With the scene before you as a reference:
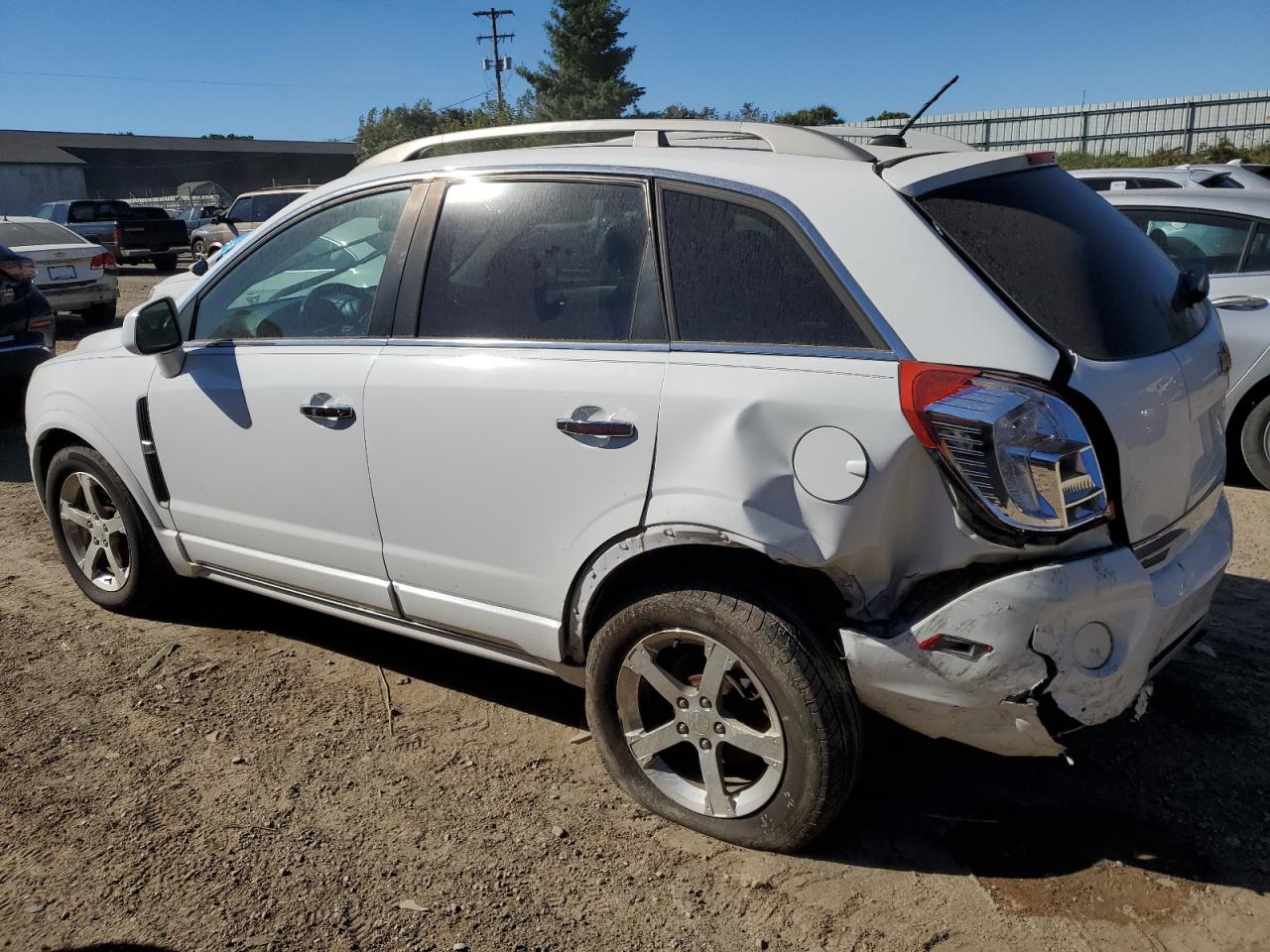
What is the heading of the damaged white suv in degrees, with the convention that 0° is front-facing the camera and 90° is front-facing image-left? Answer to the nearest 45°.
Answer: approximately 135°

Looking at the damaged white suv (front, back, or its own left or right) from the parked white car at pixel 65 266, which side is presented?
front

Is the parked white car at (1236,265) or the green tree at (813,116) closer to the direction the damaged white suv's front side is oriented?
the green tree

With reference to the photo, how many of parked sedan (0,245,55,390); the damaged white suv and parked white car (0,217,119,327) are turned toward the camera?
0

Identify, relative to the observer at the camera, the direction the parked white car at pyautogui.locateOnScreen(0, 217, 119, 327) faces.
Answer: facing away from the viewer and to the left of the viewer

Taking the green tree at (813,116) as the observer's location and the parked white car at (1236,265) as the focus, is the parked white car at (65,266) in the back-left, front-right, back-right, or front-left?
front-right

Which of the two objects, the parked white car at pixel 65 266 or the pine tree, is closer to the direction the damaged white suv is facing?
the parked white car

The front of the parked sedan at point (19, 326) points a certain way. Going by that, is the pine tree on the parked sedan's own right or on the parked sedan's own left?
on the parked sedan's own right

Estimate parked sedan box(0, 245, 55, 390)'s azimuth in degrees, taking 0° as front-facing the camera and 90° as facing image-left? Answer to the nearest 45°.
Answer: approximately 135°

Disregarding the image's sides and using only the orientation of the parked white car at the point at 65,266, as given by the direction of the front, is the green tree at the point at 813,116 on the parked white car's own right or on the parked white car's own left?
on the parked white car's own right

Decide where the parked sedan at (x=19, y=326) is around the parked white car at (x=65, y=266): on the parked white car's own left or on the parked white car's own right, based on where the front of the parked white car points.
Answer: on the parked white car's own left

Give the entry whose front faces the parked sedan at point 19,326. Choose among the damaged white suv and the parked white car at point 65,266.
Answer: the damaged white suv

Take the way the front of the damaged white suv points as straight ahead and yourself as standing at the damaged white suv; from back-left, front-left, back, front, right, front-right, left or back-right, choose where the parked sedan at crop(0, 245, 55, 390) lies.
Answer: front

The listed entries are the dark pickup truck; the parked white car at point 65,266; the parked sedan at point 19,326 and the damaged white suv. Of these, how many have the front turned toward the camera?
0

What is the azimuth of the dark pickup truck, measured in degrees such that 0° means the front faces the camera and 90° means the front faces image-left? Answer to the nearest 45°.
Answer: approximately 135°

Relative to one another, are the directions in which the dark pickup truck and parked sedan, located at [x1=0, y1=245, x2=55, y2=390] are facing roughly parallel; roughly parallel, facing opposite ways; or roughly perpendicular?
roughly parallel

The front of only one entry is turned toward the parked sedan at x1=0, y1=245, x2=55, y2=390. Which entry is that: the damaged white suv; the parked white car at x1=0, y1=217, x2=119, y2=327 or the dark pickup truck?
the damaged white suv

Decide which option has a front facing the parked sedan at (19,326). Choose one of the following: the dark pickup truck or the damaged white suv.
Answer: the damaged white suv
